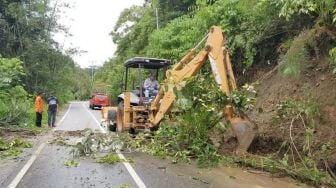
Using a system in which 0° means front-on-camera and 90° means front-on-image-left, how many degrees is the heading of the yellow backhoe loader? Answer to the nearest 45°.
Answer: approximately 135°

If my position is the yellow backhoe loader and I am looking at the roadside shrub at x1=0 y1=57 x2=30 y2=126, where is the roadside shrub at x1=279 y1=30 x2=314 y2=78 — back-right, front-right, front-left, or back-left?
back-right

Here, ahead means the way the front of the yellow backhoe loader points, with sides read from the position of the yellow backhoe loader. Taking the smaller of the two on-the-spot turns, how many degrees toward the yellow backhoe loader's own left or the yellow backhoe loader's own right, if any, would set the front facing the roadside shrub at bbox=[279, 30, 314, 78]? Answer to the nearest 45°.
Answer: approximately 135° to the yellow backhoe loader's own right

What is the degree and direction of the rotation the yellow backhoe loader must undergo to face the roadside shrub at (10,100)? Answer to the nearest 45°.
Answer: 0° — it already faces it

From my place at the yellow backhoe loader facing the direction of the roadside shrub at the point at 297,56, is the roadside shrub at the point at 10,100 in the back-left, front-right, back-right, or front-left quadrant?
back-left
